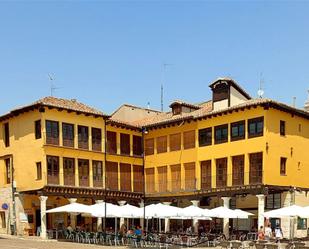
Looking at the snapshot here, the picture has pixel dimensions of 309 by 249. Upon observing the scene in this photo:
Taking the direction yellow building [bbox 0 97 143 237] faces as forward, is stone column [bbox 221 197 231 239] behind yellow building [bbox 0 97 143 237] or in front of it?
in front

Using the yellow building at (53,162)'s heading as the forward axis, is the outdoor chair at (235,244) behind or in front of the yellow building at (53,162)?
in front
